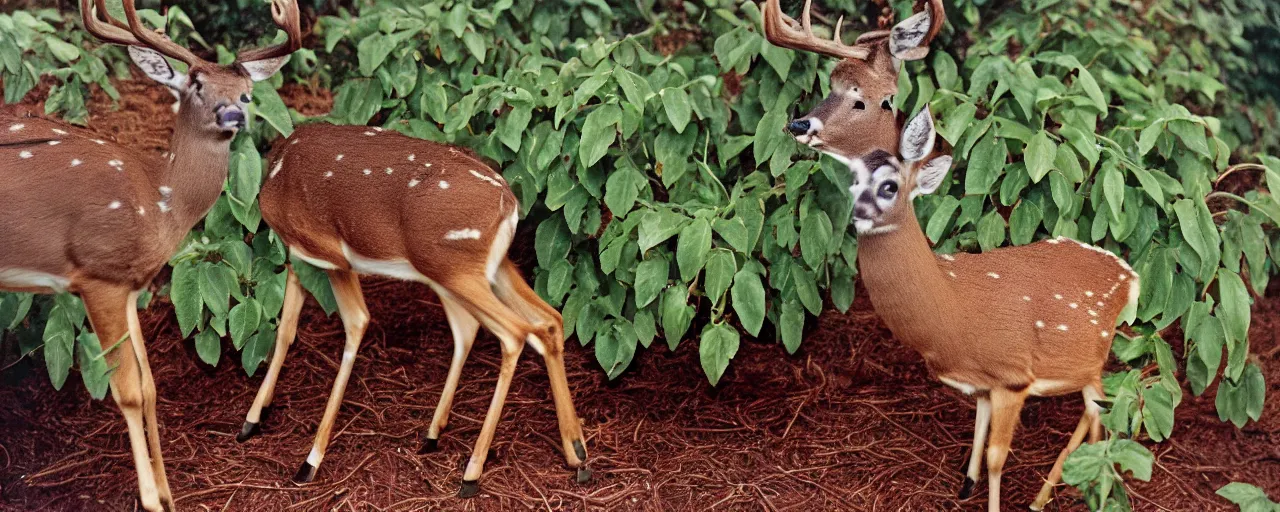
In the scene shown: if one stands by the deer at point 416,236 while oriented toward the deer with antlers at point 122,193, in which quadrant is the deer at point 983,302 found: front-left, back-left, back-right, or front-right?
back-left

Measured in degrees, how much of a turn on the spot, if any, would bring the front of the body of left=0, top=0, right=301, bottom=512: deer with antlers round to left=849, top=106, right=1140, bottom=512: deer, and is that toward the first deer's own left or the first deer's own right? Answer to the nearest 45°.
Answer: approximately 45° to the first deer's own right

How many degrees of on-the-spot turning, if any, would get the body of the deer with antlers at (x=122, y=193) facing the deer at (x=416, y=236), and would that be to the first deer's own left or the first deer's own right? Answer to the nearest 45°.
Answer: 0° — it already faces it

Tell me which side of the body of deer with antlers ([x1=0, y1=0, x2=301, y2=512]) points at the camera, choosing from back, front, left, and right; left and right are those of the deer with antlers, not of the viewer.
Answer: right
